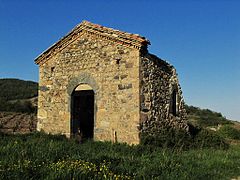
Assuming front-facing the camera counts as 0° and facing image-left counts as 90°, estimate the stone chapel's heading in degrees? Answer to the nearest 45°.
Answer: approximately 45°
